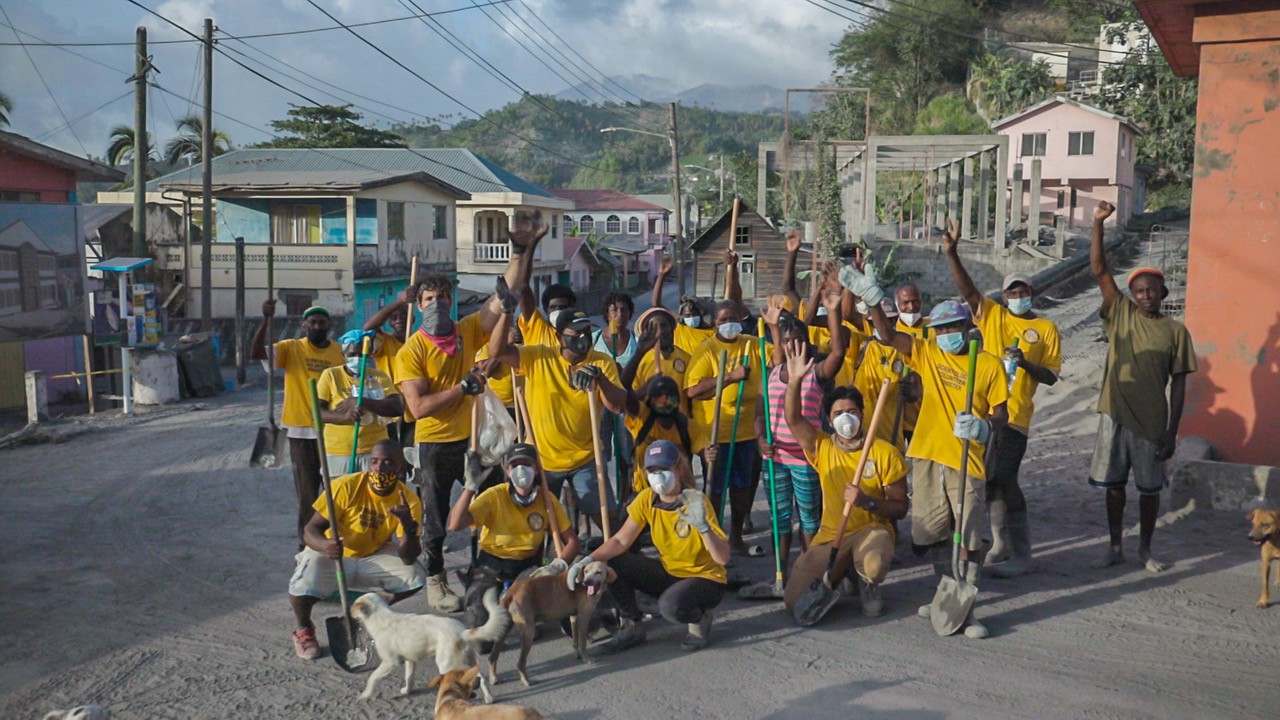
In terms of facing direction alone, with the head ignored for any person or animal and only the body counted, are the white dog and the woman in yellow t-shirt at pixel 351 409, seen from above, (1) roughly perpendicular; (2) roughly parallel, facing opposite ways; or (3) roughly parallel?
roughly perpendicular

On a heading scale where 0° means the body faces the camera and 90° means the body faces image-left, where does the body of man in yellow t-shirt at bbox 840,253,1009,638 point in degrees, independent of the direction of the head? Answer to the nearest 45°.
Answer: approximately 0°

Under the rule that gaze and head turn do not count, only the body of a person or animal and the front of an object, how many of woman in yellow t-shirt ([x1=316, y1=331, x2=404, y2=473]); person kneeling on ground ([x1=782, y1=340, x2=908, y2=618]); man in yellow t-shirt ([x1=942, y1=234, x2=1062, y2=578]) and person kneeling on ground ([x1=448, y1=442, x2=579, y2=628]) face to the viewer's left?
0

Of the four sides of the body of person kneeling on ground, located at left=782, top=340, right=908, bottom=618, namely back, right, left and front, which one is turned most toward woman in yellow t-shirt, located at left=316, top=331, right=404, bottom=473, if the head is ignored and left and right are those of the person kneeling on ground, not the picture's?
right

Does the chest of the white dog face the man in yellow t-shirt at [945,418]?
no

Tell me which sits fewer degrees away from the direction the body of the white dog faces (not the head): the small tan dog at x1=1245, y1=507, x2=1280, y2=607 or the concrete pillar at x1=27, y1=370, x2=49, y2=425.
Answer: the concrete pillar

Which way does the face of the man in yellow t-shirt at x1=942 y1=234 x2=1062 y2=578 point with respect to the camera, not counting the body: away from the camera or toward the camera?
toward the camera

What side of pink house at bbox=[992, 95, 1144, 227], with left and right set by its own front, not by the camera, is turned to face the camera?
front

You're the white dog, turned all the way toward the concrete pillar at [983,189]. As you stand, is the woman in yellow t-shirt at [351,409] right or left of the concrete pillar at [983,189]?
left

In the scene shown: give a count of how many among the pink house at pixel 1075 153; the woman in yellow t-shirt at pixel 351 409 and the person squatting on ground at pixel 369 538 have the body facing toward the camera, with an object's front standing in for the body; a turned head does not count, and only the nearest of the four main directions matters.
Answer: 3

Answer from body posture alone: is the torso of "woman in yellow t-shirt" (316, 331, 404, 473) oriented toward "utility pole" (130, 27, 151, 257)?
no

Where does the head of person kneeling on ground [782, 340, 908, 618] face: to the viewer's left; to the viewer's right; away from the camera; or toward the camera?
toward the camera

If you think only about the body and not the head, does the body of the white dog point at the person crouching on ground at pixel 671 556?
no

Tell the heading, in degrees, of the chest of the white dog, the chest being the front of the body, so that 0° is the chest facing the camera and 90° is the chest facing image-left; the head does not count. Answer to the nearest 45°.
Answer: approximately 90°

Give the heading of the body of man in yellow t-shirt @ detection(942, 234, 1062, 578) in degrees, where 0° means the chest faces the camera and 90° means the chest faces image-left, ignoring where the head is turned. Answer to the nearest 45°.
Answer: approximately 0°

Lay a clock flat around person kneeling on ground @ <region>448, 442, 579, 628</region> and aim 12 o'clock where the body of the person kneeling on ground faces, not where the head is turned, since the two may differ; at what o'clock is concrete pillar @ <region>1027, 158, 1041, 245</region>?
The concrete pillar is roughly at 7 o'clock from the person kneeling on ground.

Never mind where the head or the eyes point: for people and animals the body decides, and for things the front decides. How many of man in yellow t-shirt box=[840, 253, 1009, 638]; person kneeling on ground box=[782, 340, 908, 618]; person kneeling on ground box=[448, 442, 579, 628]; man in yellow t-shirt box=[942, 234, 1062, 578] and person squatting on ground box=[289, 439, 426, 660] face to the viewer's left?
0

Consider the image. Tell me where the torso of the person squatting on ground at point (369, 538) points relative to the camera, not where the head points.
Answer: toward the camera

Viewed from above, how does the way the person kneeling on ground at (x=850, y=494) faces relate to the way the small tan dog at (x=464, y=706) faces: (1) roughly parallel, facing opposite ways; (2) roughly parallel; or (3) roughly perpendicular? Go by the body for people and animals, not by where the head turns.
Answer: roughly perpendicular
